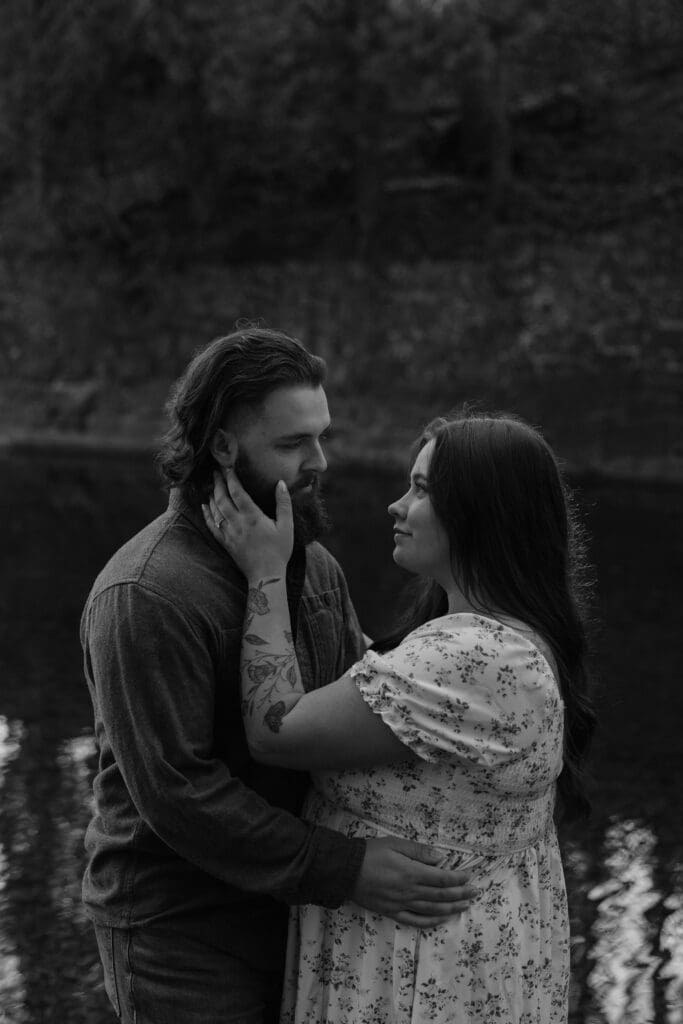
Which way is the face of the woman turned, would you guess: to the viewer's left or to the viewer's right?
to the viewer's left

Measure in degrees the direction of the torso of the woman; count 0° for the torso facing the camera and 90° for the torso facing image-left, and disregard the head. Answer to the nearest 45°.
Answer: approximately 90°
